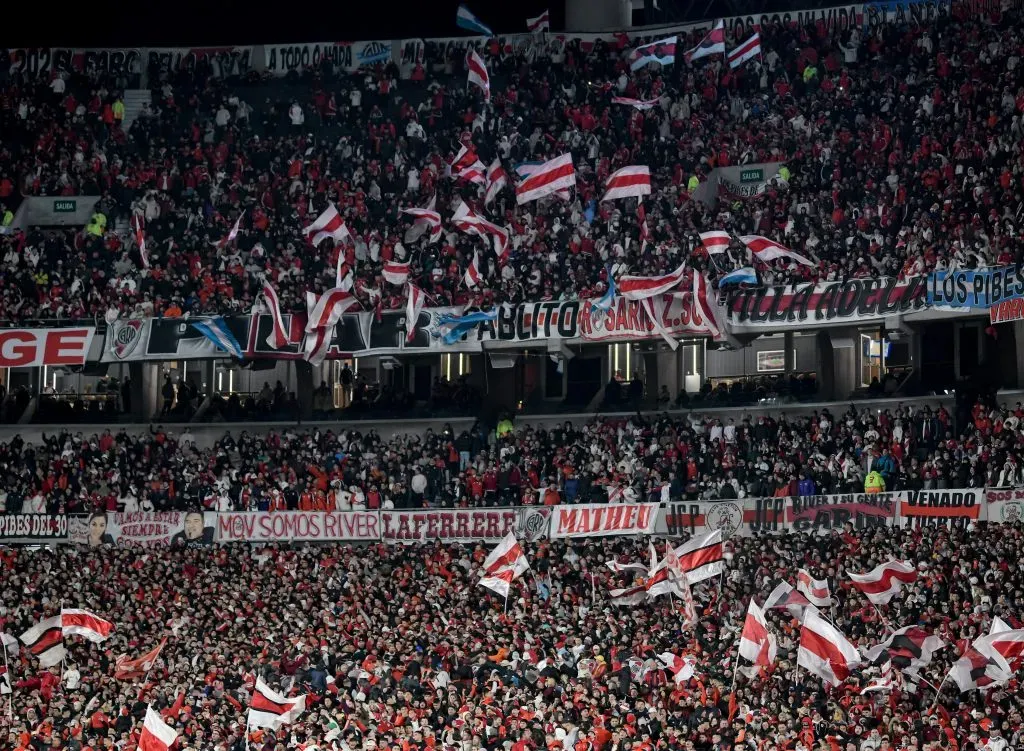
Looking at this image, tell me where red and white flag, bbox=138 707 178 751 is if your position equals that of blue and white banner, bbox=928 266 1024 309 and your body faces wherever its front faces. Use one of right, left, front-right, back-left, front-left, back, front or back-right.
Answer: front-right

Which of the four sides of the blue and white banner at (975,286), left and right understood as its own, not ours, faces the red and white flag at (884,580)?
front

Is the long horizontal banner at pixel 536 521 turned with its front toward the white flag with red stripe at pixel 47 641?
no

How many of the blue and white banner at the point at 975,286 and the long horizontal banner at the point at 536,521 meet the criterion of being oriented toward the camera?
2

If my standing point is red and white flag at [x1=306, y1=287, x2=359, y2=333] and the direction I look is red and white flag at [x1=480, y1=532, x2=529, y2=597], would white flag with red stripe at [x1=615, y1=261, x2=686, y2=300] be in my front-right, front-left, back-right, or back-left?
front-left

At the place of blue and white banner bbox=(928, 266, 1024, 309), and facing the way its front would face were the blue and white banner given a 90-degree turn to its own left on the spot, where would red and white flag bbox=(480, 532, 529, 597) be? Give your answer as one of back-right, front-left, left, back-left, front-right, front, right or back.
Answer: back-right

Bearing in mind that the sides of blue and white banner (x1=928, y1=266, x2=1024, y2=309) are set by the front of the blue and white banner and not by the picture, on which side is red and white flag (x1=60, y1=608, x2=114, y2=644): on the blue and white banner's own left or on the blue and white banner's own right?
on the blue and white banner's own right

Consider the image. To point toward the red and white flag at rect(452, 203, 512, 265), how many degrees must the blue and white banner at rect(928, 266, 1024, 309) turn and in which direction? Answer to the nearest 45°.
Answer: approximately 90° to its right

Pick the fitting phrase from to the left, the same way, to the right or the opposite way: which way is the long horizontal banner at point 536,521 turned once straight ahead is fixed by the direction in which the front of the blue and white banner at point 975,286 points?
the same way

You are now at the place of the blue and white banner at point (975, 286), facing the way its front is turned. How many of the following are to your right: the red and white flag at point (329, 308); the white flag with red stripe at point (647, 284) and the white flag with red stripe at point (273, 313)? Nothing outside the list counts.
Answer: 3

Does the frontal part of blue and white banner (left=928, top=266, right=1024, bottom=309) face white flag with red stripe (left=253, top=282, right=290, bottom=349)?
no

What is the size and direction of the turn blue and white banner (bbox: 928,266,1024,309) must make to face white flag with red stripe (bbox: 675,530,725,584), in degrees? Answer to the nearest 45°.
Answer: approximately 45° to its right

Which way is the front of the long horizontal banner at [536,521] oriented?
toward the camera

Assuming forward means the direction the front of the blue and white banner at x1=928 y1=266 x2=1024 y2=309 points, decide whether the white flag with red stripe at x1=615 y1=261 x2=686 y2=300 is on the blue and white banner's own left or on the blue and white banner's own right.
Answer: on the blue and white banner's own right

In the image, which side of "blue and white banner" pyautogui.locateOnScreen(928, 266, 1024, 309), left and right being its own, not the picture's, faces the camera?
front

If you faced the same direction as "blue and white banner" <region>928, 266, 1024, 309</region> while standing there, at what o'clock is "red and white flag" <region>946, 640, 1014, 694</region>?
The red and white flag is roughly at 12 o'clock from the blue and white banner.

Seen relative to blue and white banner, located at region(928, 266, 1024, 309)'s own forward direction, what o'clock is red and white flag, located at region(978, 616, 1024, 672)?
The red and white flag is roughly at 12 o'clock from the blue and white banner.

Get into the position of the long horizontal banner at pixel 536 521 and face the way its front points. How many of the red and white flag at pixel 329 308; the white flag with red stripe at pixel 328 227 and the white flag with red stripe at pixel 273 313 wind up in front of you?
0

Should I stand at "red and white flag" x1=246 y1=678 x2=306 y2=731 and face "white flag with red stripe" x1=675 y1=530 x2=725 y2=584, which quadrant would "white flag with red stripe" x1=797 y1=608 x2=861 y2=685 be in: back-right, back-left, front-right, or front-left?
front-right
